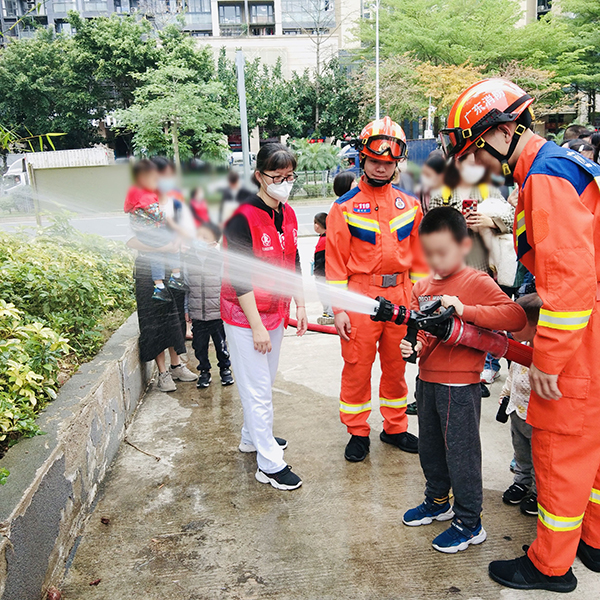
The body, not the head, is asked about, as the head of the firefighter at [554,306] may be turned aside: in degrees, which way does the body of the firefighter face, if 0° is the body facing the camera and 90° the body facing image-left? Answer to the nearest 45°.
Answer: approximately 90°

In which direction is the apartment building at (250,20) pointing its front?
toward the camera

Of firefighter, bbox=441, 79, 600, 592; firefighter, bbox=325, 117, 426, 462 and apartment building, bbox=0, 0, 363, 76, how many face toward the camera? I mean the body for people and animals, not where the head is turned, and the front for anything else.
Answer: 2

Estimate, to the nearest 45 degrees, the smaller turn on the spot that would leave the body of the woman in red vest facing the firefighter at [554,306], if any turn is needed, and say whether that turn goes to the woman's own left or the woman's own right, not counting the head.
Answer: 0° — they already face them

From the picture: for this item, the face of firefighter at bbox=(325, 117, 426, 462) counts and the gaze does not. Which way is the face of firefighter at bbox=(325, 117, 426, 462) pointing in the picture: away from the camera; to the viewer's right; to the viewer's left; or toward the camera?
toward the camera

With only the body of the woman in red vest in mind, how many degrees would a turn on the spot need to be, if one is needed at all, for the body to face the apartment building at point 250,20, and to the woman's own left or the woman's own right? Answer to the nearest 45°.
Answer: approximately 135° to the woman's own left

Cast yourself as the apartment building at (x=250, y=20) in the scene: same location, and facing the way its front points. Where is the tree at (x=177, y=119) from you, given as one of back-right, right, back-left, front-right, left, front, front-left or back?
front

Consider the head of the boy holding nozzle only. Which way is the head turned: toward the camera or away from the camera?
toward the camera

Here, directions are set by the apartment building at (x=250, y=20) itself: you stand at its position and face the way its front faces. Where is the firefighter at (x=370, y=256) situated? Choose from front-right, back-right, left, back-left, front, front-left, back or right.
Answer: front

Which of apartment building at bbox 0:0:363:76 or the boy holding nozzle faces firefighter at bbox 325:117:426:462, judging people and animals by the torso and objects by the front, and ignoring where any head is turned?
the apartment building

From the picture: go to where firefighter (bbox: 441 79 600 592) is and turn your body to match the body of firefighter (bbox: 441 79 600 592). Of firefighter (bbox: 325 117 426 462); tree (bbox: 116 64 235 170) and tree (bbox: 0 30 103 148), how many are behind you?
0

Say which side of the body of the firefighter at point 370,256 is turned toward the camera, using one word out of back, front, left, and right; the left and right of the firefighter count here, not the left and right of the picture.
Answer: front

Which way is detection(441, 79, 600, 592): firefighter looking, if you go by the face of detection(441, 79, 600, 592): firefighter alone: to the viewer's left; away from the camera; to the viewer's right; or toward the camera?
to the viewer's left

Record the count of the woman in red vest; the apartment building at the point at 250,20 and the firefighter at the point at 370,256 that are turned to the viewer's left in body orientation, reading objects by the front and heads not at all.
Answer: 0
